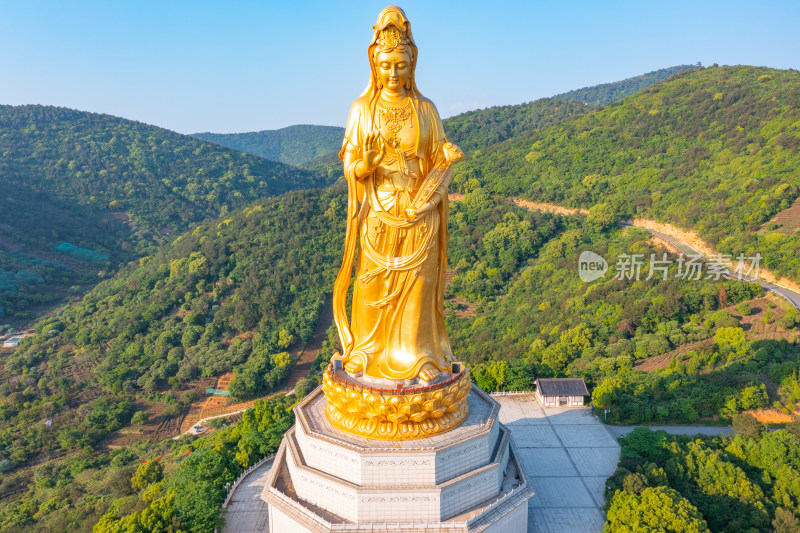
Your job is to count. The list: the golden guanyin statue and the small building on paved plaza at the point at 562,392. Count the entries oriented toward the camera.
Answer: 2

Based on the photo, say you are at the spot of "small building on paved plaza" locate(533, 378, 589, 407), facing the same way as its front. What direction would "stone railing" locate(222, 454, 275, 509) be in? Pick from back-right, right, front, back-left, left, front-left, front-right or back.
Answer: front-right

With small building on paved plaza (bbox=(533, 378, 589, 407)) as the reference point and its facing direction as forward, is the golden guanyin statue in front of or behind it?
in front

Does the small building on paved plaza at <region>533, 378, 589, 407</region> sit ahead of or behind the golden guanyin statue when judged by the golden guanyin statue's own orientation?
behind

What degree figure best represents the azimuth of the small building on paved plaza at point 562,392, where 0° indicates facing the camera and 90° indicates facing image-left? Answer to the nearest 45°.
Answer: approximately 0°
